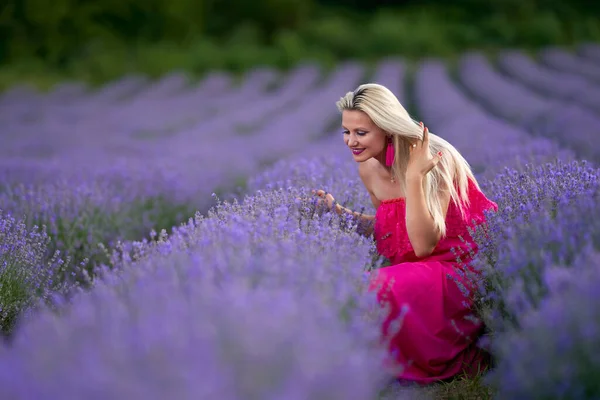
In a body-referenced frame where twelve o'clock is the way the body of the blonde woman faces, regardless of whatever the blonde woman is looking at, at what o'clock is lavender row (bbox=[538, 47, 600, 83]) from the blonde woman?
The lavender row is roughly at 5 o'clock from the blonde woman.

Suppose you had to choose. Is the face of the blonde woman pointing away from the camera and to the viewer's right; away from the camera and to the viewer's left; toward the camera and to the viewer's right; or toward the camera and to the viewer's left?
toward the camera and to the viewer's left

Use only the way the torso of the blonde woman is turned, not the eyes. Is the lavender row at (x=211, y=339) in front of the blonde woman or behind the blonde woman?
in front

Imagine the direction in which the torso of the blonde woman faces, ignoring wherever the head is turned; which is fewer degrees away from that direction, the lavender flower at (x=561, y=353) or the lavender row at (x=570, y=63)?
the lavender flower

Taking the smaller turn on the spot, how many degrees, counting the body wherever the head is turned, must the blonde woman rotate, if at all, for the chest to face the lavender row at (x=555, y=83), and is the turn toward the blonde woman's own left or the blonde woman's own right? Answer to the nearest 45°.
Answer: approximately 135° to the blonde woman's own right

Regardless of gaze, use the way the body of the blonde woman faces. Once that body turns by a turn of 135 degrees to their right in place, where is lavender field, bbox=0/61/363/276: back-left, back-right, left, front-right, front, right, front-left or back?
front-left

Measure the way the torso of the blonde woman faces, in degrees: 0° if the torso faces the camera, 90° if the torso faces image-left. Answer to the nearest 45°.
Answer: approximately 45°
